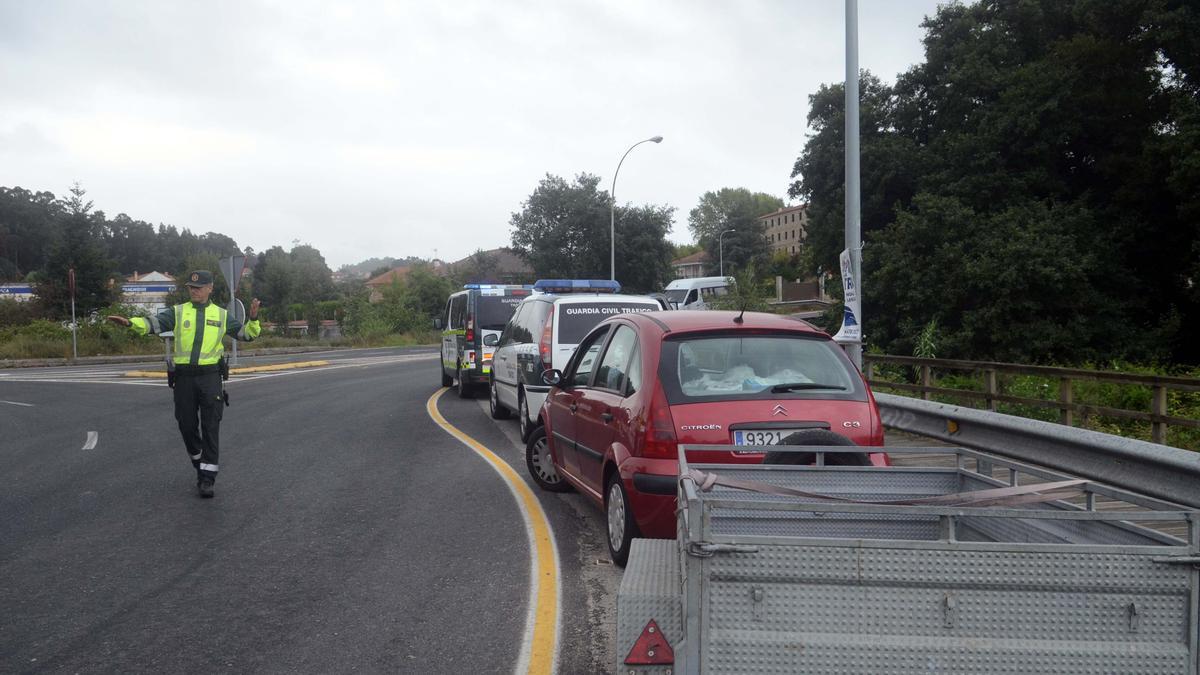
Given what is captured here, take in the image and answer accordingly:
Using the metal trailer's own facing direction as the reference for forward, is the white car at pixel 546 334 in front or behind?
in front

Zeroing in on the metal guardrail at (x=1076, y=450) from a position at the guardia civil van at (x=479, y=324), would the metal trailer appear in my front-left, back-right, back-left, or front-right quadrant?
front-right

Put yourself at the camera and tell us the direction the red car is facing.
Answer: facing away from the viewer and to the left of the viewer

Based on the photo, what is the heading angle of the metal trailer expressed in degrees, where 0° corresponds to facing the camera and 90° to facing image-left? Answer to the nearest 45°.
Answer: approximately 180°

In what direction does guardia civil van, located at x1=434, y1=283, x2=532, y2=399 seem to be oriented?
away from the camera

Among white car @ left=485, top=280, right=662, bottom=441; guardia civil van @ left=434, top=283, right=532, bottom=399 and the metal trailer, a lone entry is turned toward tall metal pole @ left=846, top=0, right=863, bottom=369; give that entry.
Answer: the metal trailer

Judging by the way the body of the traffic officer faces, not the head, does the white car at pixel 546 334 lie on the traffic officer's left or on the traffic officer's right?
on the traffic officer's left

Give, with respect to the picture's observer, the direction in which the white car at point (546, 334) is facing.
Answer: facing away from the viewer and to the left of the viewer

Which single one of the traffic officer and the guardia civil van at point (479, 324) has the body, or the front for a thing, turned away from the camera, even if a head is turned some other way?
the guardia civil van

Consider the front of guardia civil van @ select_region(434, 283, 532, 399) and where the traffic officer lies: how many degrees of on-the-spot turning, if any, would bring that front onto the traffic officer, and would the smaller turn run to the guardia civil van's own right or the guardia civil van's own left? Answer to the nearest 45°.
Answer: approximately 180°

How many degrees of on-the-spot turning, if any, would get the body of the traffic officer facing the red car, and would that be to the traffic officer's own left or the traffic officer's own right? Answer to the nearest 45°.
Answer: approximately 45° to the traffic officer's own left

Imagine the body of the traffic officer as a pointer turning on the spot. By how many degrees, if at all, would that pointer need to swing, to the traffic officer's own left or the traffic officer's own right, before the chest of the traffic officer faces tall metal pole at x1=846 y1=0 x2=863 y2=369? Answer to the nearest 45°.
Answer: approximately 90° to the traffic officer's own left

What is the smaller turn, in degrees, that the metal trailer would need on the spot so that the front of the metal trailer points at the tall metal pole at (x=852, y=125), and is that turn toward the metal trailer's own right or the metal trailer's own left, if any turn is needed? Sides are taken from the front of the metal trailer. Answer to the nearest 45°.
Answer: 0° — it already faces it

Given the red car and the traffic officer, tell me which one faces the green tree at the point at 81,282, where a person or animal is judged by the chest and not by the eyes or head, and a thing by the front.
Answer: the red car

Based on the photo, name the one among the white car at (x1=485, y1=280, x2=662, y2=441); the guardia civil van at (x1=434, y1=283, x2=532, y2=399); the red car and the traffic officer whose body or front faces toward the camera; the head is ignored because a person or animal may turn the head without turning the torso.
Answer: the traffic officer

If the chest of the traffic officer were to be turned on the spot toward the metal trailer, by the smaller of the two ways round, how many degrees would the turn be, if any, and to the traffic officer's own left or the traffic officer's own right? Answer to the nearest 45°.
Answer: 0° — they already face it

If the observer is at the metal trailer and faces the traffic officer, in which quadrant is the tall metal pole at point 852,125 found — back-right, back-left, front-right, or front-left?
front-right

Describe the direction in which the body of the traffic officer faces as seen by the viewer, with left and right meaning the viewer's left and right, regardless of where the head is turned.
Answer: facing the viewer

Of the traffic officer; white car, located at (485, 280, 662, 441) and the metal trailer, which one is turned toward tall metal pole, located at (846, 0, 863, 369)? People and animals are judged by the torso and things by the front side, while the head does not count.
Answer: the metal trailer

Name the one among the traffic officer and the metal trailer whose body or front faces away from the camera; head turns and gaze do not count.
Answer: the metal trailer
